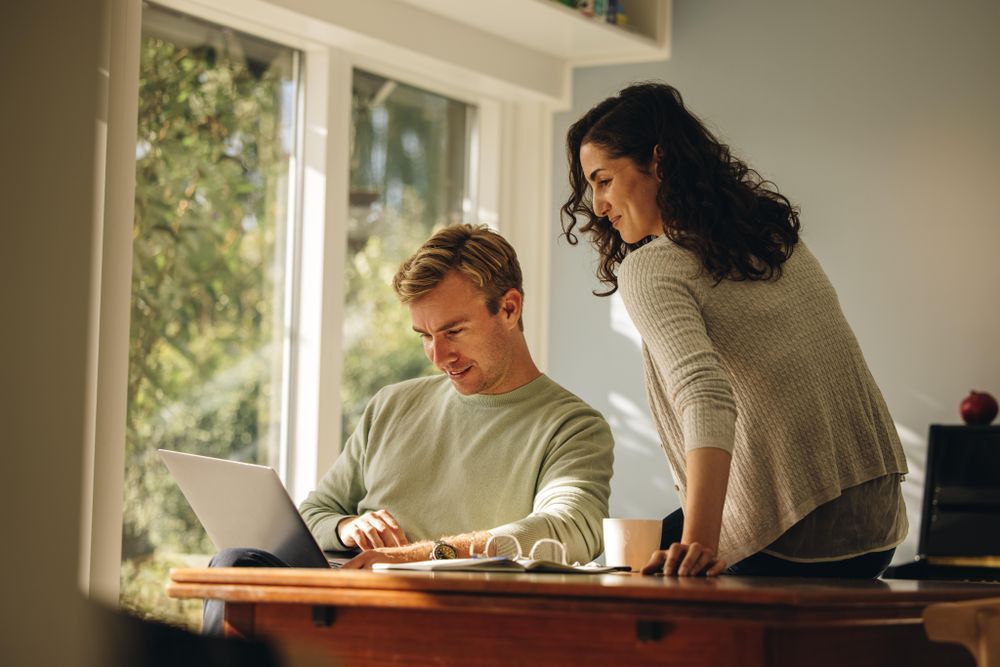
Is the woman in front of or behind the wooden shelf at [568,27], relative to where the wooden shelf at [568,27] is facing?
in front

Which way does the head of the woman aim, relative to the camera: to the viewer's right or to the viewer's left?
to the viewer's left

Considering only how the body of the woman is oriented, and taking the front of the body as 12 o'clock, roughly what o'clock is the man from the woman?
The man is roughly at 12 o'clock from the woman.

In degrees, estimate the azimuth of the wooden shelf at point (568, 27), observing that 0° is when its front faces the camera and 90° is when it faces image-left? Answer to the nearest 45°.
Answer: approximately 315°

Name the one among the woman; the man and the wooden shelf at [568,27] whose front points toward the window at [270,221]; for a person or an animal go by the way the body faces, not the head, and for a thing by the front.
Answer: the woman

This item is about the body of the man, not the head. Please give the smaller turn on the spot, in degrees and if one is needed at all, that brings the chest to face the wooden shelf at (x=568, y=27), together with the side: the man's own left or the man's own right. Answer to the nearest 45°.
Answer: approximately 135° to the man's own right

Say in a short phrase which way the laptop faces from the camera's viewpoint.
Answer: facing away from the viewer and to the right of the viewer

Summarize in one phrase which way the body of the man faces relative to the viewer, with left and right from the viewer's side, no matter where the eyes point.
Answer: facing the viewer and to the left of the viewer

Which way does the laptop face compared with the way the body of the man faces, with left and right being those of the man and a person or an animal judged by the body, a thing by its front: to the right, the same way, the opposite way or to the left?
the opposite way

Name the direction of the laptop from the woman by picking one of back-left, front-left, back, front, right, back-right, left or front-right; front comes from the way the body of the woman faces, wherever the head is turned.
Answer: front-left

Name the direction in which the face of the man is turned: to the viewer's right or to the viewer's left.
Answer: to the viewer's left

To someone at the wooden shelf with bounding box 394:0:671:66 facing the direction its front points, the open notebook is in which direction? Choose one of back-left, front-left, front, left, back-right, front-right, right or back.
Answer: front-right

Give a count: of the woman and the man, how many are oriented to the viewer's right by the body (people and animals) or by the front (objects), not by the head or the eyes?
0
